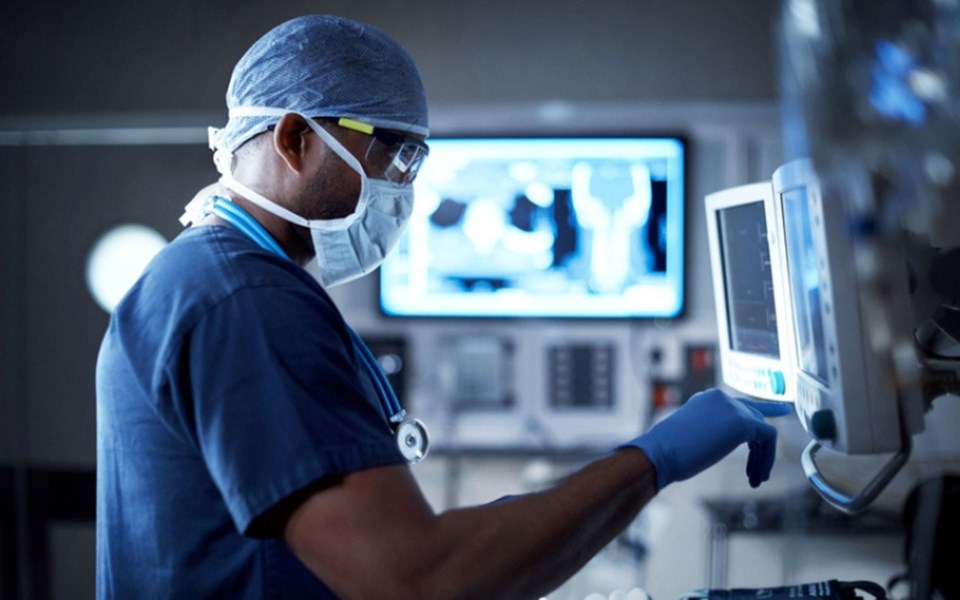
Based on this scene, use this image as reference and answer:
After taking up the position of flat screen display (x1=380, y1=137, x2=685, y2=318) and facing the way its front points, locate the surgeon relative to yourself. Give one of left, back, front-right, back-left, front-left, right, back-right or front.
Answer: front

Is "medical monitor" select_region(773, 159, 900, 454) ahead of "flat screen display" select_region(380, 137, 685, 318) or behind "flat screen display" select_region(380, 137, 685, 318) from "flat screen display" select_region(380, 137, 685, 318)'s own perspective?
ahead

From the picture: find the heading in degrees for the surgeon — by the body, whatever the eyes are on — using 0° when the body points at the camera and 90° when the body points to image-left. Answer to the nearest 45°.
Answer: approximately 270°

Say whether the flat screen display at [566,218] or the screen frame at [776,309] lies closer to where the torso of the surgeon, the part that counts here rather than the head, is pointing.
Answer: the screen frame

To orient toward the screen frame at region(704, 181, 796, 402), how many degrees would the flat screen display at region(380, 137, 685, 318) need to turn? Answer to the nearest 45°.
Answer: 0° — it already faces it

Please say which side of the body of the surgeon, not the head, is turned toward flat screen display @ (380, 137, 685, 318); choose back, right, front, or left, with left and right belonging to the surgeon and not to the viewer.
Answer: left

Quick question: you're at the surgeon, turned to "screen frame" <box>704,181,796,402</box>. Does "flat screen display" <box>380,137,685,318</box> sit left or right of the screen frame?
left

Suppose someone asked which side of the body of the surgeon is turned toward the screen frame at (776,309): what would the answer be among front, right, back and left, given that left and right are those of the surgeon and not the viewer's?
front

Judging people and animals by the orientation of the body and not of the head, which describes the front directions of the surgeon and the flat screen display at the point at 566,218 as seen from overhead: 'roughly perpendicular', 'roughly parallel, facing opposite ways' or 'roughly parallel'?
roughly perpendicular

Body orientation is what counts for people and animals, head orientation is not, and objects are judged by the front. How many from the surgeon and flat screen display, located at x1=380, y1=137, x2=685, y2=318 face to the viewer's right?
1

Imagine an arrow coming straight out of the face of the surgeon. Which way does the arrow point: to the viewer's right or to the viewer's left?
to the viewer's right

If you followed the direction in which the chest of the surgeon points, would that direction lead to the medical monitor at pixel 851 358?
yes

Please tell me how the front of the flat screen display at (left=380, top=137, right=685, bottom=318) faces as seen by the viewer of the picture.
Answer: facing the viewer
